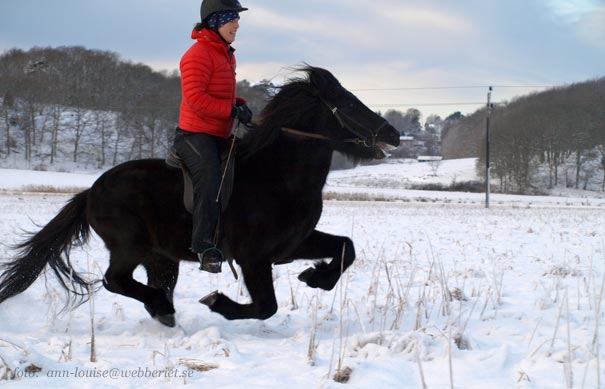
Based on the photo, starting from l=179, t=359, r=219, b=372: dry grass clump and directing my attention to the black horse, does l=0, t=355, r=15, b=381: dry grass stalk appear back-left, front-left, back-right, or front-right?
back-left

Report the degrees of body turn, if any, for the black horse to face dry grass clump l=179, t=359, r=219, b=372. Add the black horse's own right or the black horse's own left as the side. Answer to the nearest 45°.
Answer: approximately 90° to the black horse's own right

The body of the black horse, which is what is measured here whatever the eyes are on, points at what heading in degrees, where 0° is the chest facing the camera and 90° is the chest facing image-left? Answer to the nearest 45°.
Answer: approximately 270°

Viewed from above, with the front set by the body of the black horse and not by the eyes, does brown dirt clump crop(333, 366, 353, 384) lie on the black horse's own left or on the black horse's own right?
on the black horse's own right
